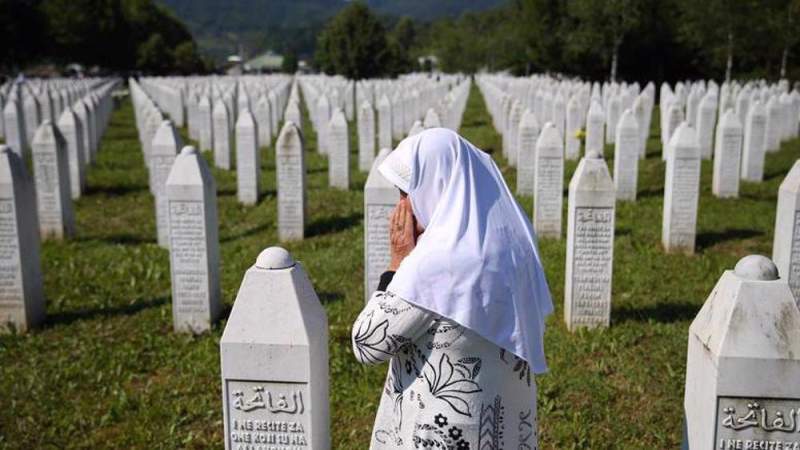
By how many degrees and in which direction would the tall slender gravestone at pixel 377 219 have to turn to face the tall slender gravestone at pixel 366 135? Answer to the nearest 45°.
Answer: approximately 180°

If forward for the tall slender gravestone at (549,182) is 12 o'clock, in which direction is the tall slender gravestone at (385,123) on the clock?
the tall slender gravestone at (385,123) is roughly at 5 o'clock from the tall slender gravestone at (549,182).

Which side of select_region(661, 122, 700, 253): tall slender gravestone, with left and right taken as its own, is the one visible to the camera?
front

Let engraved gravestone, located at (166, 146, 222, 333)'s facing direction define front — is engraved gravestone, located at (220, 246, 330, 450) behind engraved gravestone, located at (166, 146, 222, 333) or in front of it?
in front

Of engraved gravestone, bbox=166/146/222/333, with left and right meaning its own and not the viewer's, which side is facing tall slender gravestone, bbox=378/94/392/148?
back

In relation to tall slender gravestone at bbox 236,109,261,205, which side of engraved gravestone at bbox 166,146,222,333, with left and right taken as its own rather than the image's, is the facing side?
back

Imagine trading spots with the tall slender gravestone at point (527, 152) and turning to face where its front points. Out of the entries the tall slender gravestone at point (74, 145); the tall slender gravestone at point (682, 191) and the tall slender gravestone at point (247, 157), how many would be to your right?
2

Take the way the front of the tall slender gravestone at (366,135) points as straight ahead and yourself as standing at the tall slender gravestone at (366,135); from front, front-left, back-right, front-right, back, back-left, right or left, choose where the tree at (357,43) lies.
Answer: back

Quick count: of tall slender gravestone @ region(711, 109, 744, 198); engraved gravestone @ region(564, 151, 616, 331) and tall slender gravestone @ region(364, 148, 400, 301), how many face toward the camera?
3

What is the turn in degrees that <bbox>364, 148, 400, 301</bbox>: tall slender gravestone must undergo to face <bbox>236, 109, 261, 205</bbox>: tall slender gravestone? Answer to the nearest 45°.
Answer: approximately 180°

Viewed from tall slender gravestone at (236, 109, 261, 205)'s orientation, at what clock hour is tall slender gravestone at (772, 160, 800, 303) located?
tall slender gravestone at (772, 160, 800, 303) is roughly at 11 o'clock from tall slender gravestone at (236, 109, 261, 205).

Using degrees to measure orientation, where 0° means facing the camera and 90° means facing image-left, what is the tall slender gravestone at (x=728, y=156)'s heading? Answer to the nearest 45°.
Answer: approximately 0°
